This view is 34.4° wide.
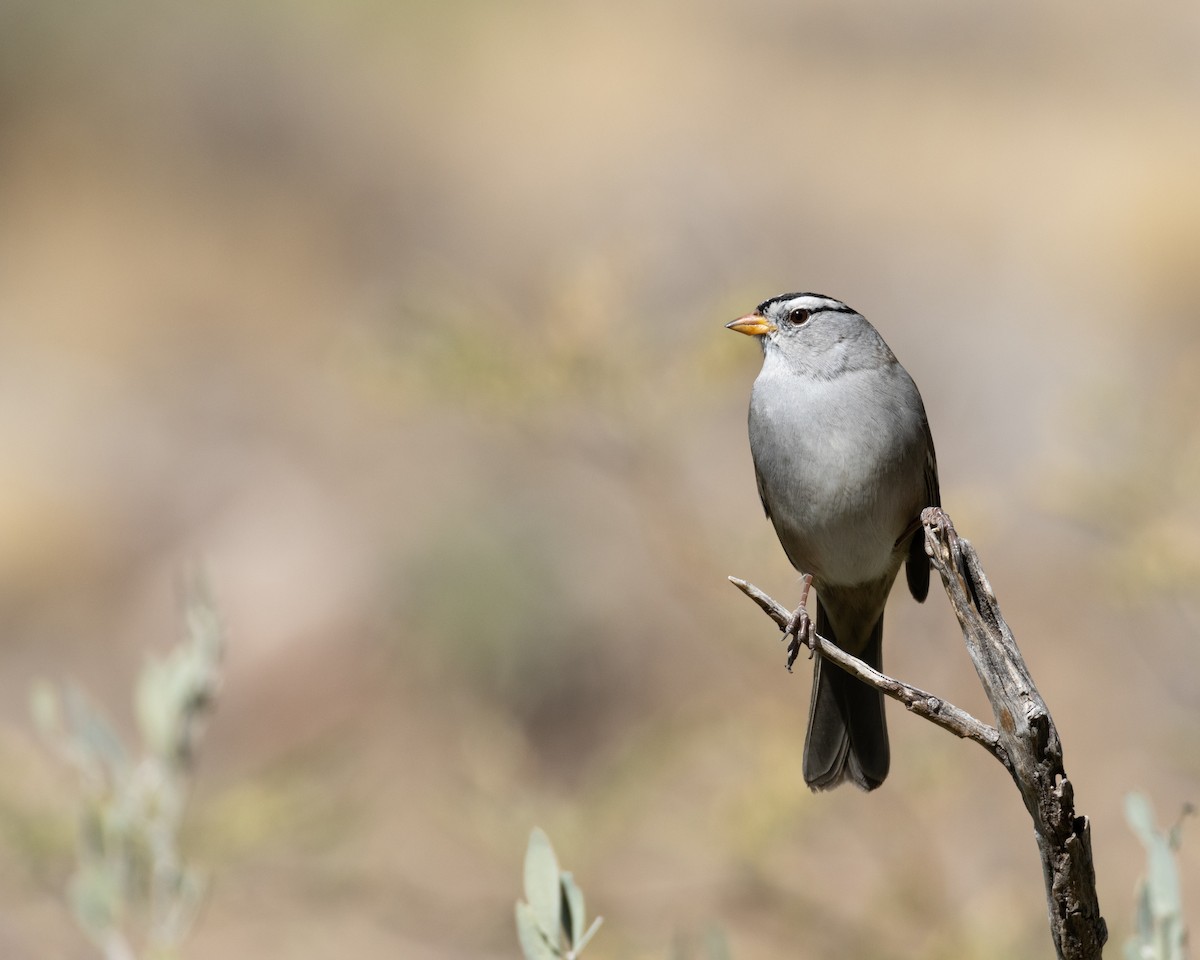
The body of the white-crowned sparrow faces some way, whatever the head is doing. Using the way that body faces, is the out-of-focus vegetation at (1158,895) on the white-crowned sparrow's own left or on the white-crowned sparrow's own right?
on the white-crowned sparrow's own left

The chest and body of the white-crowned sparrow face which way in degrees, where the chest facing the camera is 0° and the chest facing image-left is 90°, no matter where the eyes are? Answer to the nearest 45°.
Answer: approximately 45°
